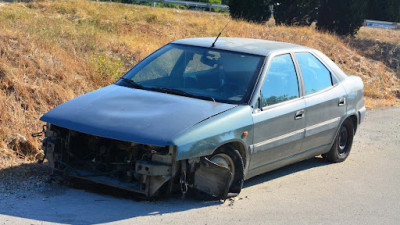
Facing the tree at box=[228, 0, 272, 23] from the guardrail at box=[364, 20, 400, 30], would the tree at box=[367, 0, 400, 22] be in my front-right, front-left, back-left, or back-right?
back-right

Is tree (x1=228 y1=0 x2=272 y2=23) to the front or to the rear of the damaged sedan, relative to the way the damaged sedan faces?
to the rear

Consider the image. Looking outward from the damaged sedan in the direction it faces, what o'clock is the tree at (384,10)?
The tree is roughly at 5 o'clock from the damaged sedan.

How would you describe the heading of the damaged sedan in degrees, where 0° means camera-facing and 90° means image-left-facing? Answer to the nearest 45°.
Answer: approximately 45°

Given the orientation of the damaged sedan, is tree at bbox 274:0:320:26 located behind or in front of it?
behind

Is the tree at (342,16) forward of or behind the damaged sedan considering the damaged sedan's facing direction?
behind

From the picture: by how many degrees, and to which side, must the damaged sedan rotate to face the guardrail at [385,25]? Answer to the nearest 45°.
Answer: approximately 135° to its right
